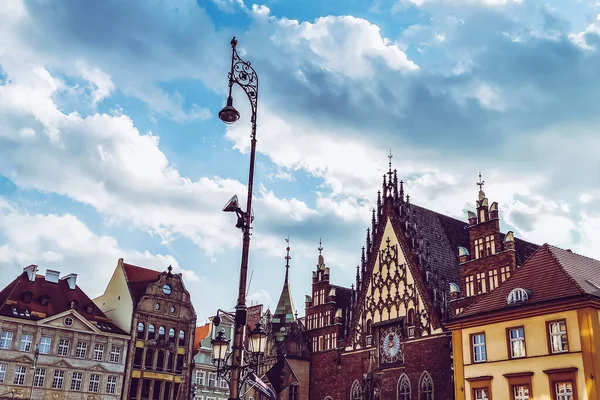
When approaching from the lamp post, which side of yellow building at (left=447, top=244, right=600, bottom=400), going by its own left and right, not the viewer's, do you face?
front

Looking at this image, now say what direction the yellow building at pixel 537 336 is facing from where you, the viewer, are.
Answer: facing the viewer and to the left of the viewer
